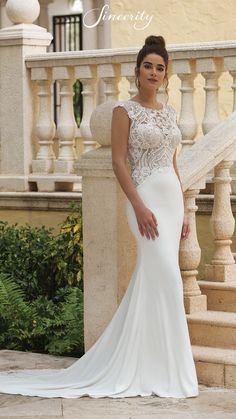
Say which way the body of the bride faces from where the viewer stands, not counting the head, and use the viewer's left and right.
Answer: facing the viewer and to the right of the viewer

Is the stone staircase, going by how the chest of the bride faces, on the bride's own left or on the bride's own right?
on the bride's own left

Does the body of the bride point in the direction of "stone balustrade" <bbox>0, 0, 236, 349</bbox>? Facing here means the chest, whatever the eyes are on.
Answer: no

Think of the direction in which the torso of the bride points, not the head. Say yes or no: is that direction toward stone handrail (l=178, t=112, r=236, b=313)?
no

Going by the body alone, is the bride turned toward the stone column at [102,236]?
no

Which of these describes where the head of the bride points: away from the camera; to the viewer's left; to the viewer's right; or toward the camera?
toward the camera
